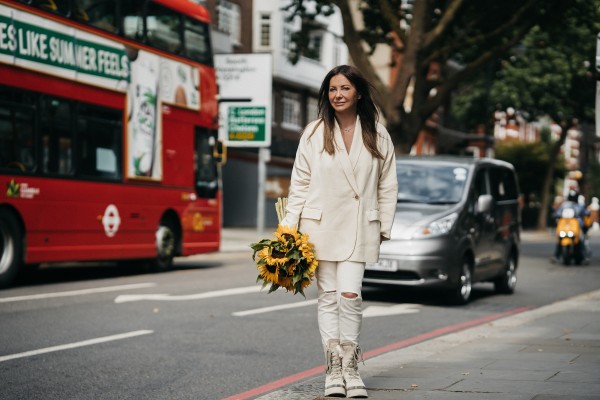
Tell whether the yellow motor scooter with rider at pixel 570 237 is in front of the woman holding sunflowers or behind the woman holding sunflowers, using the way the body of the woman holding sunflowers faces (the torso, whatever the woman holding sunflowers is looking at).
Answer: behind

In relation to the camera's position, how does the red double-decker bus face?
facing away from the viewer and to the right of the viewer

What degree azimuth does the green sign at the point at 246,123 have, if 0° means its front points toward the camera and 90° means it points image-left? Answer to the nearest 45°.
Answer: approximately 0°

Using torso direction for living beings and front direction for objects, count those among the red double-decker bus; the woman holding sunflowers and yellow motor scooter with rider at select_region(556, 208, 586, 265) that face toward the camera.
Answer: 2

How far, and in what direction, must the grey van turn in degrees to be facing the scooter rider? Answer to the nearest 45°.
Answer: approximately 135° to its right

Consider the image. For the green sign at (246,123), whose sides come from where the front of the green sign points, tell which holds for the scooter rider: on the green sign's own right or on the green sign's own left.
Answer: on the green sign's own left
